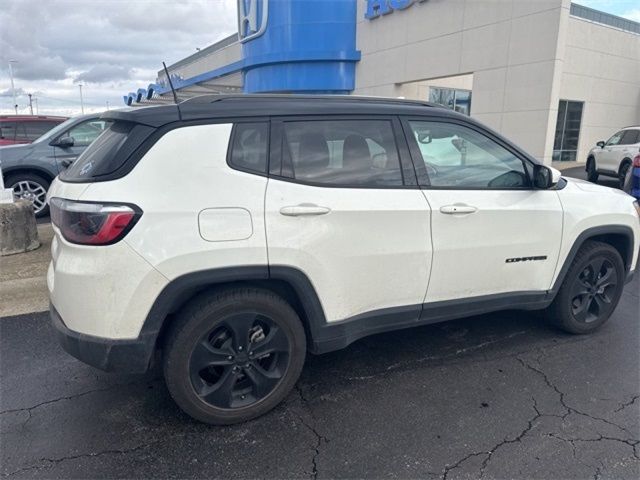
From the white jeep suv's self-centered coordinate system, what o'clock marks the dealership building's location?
The dealership building is roughly at 11 o'clock from the white jeep suv.

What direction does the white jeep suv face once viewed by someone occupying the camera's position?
facing away from the viewer and to the right of the viewer

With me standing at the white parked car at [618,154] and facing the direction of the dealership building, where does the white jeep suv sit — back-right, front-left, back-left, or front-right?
back-left

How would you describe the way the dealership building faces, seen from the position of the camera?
facing the viewer and to the left of the viewer

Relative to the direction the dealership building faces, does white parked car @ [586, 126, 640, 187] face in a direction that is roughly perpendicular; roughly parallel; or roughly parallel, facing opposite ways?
roughly perpendicular

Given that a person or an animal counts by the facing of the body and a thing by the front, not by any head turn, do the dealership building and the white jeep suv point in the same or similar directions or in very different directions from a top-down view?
very different directions

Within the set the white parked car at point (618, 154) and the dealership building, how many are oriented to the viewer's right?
0

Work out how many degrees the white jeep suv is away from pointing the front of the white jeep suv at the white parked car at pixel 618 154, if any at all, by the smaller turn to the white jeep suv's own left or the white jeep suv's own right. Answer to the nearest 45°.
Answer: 0° — it already faces it

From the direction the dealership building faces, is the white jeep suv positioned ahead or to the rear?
ahead

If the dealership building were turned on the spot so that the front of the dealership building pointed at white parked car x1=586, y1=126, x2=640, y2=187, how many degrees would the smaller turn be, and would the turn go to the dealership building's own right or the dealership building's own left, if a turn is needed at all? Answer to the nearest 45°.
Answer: approximately 90° to the dealership building's own left

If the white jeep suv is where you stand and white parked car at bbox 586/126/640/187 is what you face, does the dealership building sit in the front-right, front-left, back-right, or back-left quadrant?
front-left
